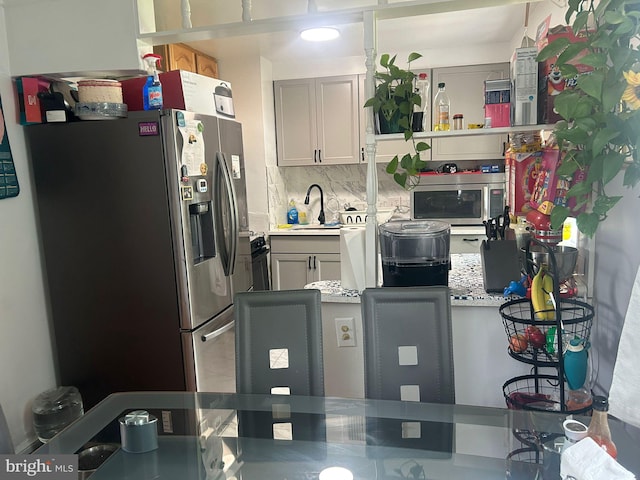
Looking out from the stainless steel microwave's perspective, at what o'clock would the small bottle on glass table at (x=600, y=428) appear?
The small bottle on glass table is roughly at 12 o'clock from the stainless steel microwave.

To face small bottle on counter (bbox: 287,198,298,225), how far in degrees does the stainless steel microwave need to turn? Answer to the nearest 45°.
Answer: approximately 90° to its right

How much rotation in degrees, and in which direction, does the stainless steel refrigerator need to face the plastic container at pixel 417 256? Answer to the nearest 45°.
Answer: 0° — it already faces it

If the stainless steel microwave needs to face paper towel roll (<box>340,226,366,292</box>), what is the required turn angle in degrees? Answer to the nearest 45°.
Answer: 0° — it already faces it

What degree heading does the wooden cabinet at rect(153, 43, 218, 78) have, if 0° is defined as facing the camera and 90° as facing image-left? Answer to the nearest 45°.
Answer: approximately 315°
